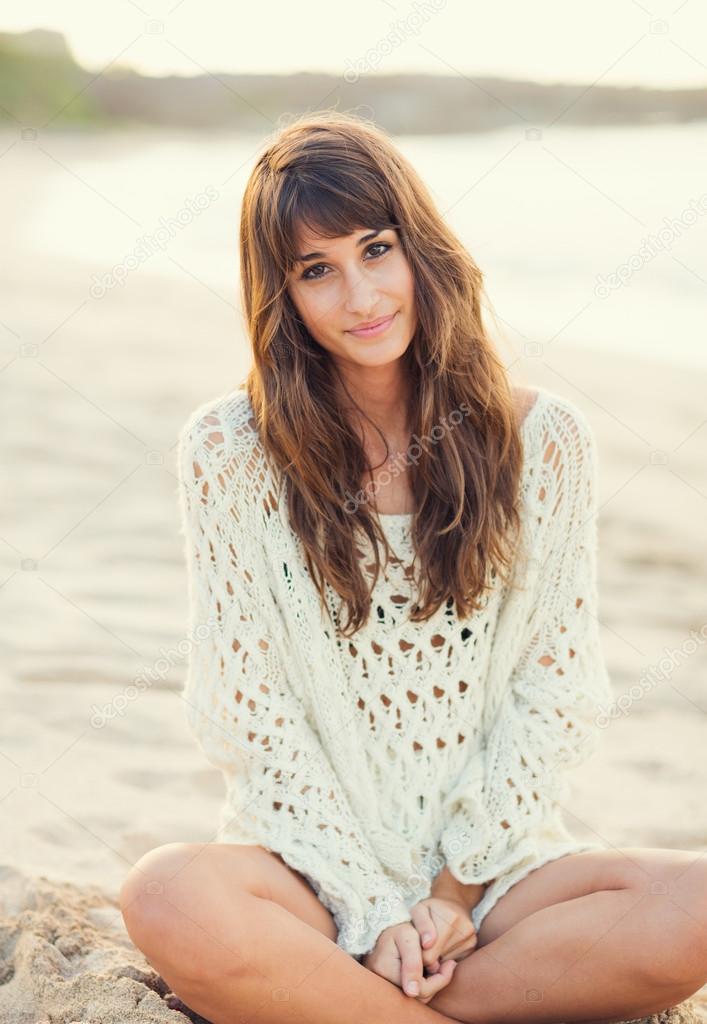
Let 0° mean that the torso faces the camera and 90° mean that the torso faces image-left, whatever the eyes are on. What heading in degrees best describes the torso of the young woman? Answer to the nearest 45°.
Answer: approximately 0°
